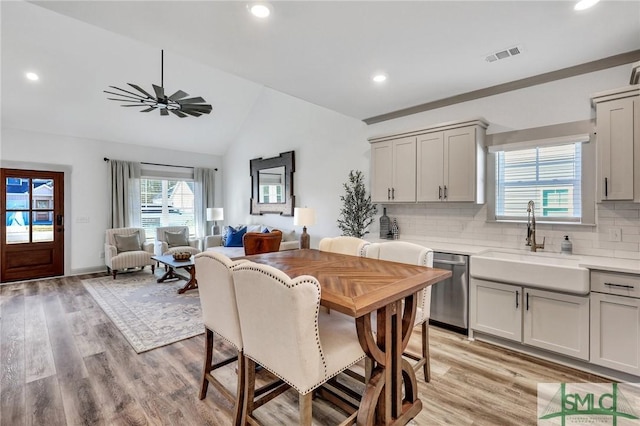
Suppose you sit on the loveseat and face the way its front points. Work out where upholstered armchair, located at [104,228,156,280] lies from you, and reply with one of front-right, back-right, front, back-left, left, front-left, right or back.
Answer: front-right

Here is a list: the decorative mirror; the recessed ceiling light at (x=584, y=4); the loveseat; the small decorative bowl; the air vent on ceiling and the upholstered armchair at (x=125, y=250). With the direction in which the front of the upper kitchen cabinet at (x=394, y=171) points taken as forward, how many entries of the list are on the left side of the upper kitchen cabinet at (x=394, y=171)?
2

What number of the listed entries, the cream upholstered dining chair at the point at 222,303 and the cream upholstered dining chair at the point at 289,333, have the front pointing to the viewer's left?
0

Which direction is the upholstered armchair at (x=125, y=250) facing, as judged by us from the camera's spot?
facing the viewer and to the right of the viewer

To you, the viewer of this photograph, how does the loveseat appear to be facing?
facing the viewer and to the left of the viewer

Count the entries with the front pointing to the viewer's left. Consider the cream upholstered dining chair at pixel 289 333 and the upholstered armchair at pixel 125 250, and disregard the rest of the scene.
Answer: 0

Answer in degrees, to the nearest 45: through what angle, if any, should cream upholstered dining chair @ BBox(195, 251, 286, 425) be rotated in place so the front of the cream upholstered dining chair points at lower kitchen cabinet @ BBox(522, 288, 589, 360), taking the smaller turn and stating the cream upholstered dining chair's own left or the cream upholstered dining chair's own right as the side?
approximately 45° to the cream upholstered dining chair's own right

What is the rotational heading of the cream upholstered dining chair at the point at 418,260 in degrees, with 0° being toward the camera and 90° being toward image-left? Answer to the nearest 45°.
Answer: approximately 45°

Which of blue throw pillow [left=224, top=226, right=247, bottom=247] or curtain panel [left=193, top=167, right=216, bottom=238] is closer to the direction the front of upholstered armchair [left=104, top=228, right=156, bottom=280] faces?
the blue throw pillow

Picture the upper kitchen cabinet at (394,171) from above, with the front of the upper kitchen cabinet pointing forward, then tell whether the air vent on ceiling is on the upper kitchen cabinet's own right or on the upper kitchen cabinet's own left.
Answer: on the upper kitchen cabinet's own left

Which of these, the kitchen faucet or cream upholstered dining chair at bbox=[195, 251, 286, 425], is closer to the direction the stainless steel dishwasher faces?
the cream upholstered dining chair

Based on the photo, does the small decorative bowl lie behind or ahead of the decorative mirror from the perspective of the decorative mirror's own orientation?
ahead

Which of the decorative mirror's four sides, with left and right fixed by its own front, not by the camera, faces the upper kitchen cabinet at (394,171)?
left

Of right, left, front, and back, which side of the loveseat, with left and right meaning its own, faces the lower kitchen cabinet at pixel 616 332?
left
